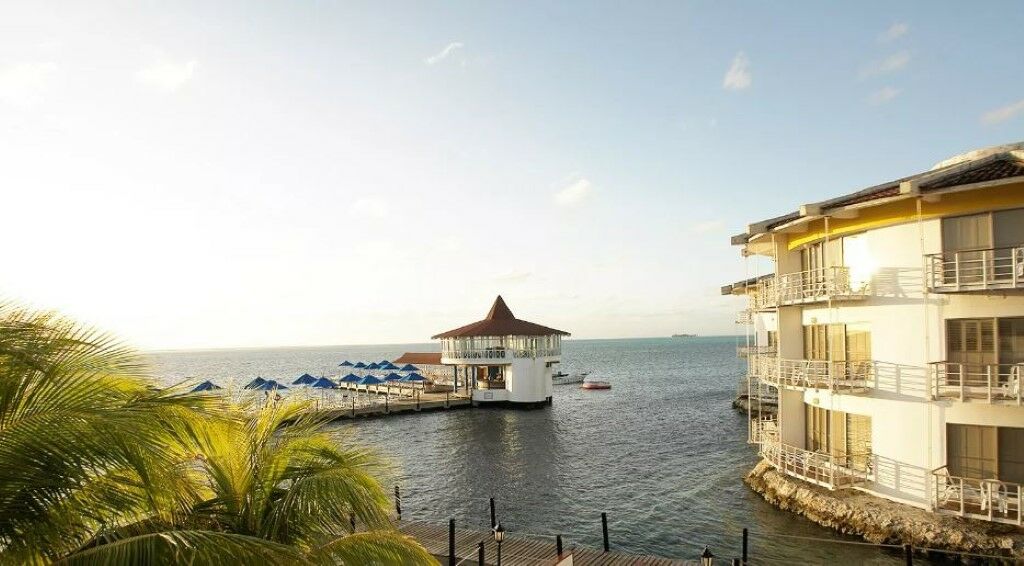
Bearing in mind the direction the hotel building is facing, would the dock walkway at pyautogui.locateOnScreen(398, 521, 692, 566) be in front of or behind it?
in front

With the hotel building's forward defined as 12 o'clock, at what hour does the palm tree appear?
The palm tree is roughly at 11 o'clock from the hotel building.

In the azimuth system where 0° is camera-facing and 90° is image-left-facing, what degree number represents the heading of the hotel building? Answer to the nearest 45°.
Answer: approximately 45°
